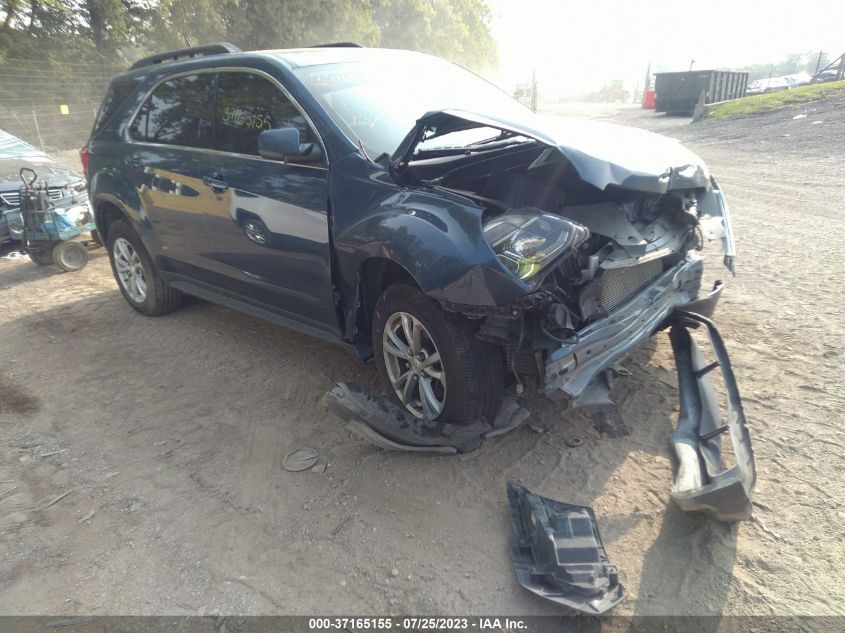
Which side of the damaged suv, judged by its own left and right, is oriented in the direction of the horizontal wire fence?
back

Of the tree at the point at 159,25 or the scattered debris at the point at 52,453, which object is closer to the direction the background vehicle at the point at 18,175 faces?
the scattered debris

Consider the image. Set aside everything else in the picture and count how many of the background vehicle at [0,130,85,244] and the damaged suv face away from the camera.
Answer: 0

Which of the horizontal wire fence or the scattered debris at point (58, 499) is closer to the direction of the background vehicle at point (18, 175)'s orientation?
the scattered debris

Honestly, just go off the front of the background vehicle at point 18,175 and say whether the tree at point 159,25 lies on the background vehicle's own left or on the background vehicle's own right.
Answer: on the background vehicle's own left

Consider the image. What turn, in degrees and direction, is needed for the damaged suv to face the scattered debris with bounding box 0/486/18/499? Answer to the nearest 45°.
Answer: approximately 135° to its right

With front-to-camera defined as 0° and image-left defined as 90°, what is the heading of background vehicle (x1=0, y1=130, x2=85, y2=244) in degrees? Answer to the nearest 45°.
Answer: approximately 315°

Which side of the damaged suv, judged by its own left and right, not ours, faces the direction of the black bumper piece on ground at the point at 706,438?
front

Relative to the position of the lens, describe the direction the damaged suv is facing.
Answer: facing the viewer and to the right of the viewer

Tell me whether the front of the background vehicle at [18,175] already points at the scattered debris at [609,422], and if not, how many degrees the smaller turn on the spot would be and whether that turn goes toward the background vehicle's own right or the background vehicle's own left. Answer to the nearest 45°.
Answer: approximately 45° to the background vehicle's own right

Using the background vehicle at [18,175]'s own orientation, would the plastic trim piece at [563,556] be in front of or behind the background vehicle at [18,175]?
in front

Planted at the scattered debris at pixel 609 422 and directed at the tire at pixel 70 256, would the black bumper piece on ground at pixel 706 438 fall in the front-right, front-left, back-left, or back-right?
back-right
